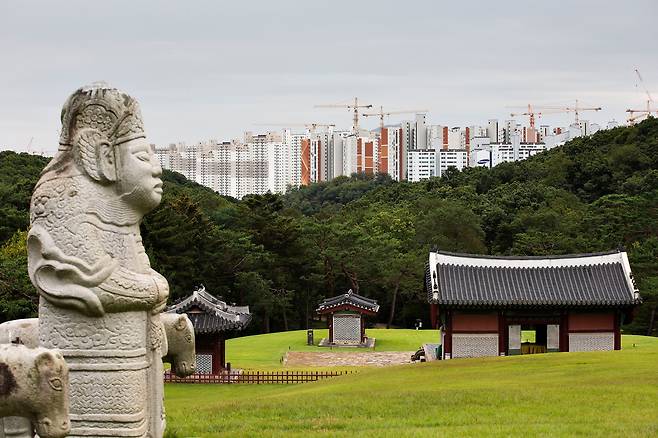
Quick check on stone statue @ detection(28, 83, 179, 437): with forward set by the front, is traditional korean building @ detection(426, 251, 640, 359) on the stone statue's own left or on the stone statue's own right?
on the stone statue's own left

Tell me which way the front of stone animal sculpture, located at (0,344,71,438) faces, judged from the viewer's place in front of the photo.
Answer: facing to the right of the viewer

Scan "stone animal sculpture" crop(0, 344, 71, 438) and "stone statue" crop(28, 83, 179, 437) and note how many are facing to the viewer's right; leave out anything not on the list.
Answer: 2

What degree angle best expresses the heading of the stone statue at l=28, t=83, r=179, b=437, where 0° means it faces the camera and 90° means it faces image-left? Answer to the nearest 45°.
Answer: approximately 270°

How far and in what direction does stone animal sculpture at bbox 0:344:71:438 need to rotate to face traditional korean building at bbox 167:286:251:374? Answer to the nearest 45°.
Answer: approximately 90° to its left

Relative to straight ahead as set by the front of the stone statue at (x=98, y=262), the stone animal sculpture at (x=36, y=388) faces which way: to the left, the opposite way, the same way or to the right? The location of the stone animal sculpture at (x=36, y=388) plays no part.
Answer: the same way

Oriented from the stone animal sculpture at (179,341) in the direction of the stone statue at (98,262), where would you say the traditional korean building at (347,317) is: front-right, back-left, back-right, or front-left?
back-right

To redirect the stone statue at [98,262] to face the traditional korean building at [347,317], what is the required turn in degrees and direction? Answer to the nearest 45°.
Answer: approximately 90° to its left

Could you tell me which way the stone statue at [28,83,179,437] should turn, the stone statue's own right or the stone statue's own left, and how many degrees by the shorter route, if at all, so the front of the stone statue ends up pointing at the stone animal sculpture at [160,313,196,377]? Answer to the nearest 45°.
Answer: approximately 45° to the stone statue's own left

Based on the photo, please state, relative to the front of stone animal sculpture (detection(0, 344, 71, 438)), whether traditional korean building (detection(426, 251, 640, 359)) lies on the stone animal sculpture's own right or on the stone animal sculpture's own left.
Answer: on the stone animal sculpture's own left

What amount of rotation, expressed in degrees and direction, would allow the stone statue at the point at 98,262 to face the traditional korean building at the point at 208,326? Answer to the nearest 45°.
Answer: approximately 90° to its left

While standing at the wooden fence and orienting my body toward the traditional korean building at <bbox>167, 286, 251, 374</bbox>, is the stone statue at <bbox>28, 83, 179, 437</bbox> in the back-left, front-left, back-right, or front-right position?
back-left
